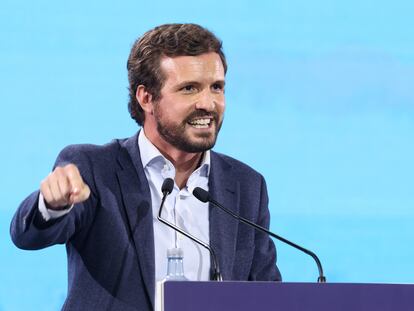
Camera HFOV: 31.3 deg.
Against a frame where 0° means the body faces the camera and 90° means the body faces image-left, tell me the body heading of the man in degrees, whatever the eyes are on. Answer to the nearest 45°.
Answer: approximately 315°
